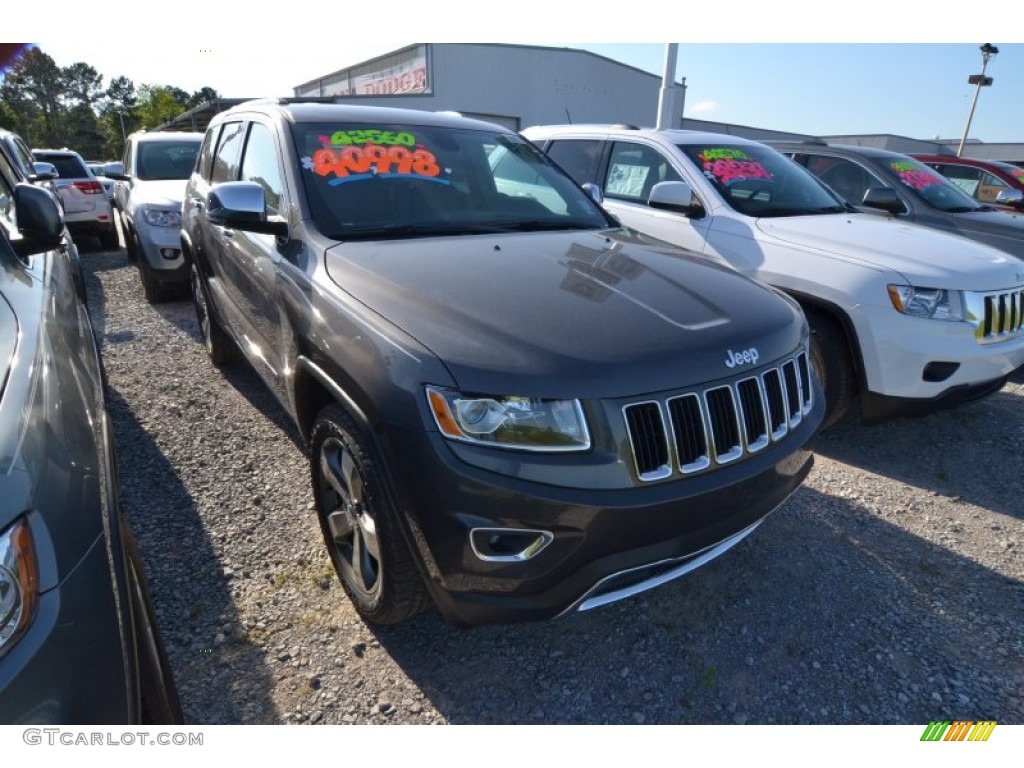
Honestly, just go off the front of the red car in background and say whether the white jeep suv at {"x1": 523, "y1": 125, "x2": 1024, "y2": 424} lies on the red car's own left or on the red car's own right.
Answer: on the red car's own right

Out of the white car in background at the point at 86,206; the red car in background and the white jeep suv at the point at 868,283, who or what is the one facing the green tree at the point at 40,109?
the white car in background

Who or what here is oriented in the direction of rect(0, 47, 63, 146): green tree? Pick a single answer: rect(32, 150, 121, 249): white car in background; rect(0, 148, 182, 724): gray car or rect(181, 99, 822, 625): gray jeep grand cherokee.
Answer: the white car in background

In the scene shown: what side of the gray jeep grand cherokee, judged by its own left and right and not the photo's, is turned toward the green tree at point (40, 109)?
back

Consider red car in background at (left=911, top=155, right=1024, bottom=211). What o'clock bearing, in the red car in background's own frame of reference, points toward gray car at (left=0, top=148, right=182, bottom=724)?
The gray car is roughly at 2 o'clock from the red car in background.

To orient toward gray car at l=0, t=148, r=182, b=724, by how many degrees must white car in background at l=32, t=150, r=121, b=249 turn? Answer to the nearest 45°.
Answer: approximately 180°

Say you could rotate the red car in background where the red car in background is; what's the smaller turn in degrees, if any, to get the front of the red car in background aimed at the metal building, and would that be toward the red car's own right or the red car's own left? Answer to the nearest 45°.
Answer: approximately 180°

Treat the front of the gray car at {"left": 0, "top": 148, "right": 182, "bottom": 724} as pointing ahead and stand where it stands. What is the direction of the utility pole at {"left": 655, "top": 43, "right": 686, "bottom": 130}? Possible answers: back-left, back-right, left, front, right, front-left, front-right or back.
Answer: back-left

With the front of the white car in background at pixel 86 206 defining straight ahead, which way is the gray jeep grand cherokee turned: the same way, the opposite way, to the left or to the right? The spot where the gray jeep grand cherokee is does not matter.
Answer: the opposite way

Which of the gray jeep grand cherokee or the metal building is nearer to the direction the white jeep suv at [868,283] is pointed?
the gray jeep grand cherokee

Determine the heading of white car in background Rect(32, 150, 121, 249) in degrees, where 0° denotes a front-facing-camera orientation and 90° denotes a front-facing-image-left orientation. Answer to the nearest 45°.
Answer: approximately 180°

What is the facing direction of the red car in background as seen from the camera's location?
facing the viewer and to the right of the viewer

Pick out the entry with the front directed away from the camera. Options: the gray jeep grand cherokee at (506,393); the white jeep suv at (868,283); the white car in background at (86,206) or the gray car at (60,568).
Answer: the white car in background

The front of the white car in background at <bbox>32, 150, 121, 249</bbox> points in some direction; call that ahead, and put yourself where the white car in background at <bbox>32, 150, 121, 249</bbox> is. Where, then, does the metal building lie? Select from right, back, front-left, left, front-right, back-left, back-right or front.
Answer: front-right

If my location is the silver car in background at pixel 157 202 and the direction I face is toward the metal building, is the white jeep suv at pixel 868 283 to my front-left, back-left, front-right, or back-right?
back-right

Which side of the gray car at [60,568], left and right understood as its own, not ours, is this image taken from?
front

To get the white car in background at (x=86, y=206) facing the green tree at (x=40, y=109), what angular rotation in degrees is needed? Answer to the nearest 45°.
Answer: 0° — it already faces it
